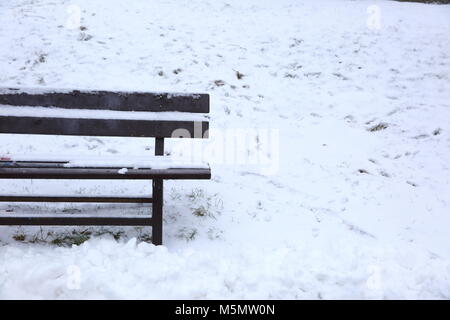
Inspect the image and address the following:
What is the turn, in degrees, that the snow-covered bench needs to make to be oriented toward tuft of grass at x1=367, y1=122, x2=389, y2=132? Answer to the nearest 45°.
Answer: approximately 90° to its left

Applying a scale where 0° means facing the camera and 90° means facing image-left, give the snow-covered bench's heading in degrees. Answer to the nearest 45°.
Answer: approximately 0°
